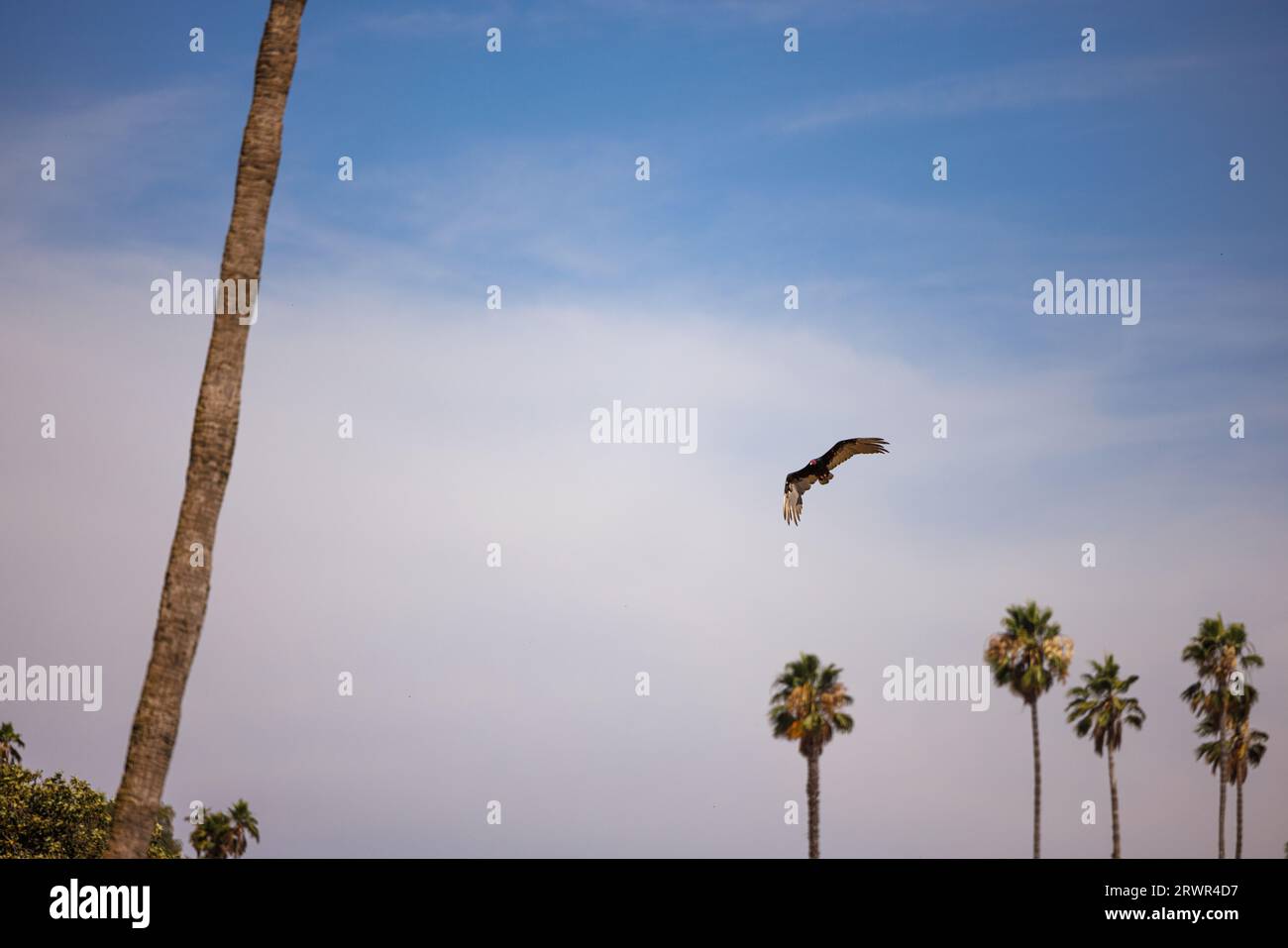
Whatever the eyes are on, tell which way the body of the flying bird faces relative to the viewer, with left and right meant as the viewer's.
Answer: facing the viewer and to the left of the viewer
